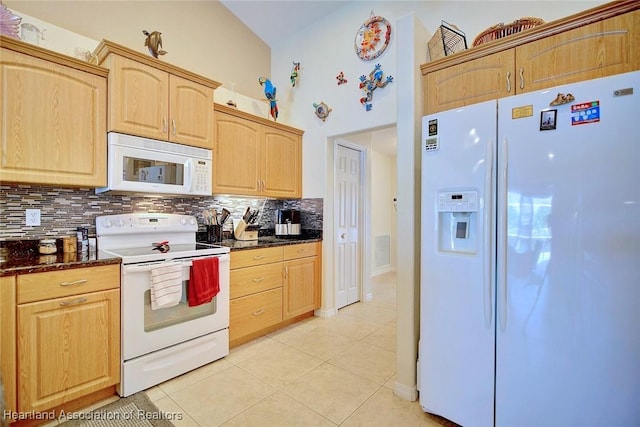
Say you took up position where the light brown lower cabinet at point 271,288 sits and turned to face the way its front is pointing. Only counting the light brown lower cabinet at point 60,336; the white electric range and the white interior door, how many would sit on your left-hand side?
1

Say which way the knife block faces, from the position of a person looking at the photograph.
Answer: facing the viewer and to the right of the viewer

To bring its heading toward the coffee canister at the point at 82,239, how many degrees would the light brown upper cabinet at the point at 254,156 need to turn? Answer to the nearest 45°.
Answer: approximately 90° to its right

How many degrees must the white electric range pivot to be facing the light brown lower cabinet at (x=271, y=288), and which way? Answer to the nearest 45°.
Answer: approximately 45° to its left

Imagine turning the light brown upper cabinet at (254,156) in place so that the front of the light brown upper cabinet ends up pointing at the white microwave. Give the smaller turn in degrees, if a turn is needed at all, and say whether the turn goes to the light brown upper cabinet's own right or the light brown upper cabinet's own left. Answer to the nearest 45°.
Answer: approximately 90° to the light brown upper cabinet's own right

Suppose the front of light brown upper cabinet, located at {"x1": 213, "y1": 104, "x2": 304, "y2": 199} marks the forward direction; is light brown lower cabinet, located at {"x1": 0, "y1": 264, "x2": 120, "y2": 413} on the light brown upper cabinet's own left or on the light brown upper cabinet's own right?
on the light brown upper cabinet's own right
